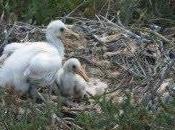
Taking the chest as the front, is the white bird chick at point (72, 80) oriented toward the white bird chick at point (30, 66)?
no

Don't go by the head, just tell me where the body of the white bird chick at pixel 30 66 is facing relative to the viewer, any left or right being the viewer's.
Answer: facing to the right of the viewer

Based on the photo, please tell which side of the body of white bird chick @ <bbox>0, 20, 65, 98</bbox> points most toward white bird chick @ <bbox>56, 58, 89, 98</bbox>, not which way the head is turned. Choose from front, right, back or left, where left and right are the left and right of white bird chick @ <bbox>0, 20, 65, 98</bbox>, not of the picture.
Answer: front

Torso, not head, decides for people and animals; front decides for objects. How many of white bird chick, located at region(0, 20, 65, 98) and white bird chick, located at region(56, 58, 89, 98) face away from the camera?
0
